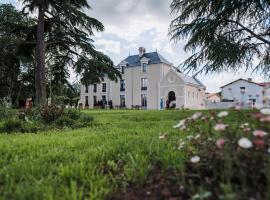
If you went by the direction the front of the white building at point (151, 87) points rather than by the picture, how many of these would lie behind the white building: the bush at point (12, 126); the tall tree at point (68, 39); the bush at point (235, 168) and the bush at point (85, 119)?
0

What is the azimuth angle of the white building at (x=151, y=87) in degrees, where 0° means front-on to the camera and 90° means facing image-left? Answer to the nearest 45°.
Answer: approximately 45°

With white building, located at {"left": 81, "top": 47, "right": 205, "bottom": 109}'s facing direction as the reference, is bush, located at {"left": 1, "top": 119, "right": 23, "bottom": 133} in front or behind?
in front

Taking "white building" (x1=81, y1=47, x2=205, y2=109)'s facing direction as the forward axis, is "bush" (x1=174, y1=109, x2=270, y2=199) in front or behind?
in front

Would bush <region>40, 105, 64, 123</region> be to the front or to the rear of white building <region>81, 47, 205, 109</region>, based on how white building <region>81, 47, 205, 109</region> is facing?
to the front

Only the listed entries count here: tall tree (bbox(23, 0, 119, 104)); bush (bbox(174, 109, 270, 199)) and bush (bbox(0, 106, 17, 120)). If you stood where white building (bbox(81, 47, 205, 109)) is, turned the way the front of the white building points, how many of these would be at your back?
0
